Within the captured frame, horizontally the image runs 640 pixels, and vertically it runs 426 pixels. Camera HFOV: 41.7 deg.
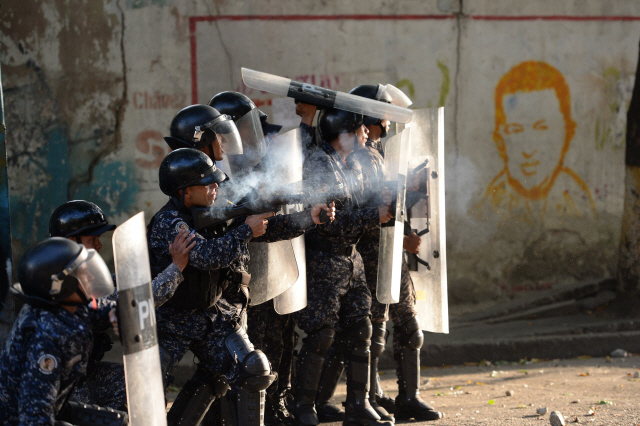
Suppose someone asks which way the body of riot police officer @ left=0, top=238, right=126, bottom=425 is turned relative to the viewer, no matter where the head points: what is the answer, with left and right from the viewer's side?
facing to the right of the viewer

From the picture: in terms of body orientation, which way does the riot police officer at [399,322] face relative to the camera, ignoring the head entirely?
to the viewer's right

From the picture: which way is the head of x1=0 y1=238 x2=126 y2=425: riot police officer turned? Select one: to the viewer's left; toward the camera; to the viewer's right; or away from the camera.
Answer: to the viewer's right

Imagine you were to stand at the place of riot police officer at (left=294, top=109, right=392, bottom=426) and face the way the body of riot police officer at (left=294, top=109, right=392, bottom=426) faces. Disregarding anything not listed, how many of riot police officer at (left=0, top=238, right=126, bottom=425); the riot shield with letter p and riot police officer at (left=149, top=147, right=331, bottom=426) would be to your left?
0

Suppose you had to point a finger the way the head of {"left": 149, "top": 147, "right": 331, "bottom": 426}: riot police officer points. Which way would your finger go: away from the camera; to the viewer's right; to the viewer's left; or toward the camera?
to the viewer's right

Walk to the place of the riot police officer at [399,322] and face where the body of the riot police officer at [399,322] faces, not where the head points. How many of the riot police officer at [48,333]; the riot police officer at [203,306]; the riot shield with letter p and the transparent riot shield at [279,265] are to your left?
0

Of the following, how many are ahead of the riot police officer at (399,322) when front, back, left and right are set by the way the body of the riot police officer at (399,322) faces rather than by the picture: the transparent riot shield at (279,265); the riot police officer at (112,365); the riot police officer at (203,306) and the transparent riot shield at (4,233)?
0

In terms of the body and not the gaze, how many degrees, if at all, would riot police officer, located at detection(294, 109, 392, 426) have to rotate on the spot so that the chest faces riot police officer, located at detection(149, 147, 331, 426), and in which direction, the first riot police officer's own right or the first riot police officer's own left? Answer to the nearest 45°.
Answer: approximately 135° to the first riot police officer's own right

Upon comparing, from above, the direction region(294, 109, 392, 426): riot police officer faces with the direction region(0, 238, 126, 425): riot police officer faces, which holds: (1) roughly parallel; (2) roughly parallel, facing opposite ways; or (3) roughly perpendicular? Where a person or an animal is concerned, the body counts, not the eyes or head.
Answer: roughly parallel

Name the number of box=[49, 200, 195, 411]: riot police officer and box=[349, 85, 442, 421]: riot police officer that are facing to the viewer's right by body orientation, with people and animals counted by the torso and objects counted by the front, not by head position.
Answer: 2

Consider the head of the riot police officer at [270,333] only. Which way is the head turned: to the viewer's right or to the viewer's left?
to the viewer's right

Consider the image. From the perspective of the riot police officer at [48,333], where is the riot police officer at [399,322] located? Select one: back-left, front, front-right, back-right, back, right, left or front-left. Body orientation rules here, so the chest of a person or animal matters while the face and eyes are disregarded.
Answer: front-left

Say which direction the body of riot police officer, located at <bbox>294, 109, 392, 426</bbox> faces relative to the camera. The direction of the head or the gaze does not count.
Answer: to the viewer's right

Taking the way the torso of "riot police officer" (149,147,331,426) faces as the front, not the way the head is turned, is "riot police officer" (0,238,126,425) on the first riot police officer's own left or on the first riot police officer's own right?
on the first riot police officer's own right

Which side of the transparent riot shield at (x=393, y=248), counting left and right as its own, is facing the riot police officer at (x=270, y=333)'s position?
back

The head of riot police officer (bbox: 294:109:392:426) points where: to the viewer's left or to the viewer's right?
to the viewer's right

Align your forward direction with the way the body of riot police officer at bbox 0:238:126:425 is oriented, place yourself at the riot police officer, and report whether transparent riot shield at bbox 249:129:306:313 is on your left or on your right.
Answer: on your left

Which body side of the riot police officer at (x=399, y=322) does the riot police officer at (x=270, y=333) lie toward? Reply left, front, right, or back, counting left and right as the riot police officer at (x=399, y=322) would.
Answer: back
